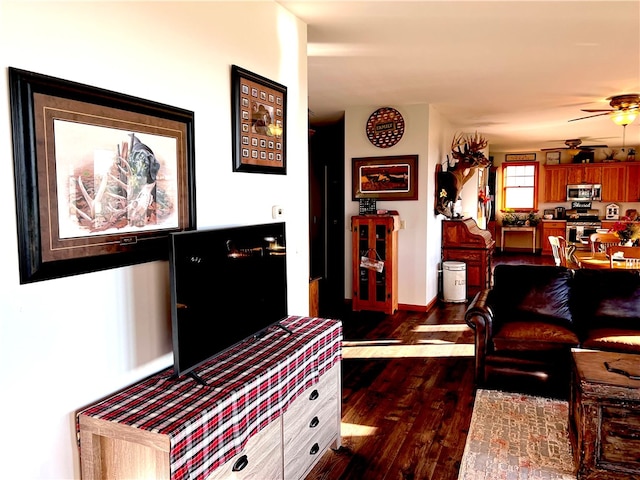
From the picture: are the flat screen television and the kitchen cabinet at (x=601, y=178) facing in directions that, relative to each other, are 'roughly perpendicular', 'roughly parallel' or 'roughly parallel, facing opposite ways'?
roughly perpendicular

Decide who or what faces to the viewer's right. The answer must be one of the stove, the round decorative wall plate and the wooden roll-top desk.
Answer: the wooden roll-top desk

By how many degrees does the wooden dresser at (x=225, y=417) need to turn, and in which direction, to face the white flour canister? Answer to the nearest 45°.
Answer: approximately 90° to its left

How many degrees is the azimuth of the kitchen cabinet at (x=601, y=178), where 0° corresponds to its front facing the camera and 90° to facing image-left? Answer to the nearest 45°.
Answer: approximately 0°

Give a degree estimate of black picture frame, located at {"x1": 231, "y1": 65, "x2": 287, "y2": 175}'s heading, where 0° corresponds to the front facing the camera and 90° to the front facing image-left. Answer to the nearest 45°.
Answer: approximately 315°

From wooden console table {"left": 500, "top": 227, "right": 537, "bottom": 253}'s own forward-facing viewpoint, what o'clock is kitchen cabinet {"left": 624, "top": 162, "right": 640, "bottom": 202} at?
The kitchen cabinet is roughly at 9 o'clock from the wooden console table.

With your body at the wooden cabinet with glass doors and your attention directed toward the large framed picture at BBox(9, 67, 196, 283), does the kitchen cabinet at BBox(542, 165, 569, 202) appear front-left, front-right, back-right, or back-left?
back-left

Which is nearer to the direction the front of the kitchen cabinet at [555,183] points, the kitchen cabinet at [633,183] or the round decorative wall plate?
the round decorative wall plate

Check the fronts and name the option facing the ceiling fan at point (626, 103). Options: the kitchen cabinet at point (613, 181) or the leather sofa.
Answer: the kitchen cabinet

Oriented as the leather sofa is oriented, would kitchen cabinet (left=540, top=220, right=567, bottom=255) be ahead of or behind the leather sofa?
behind
